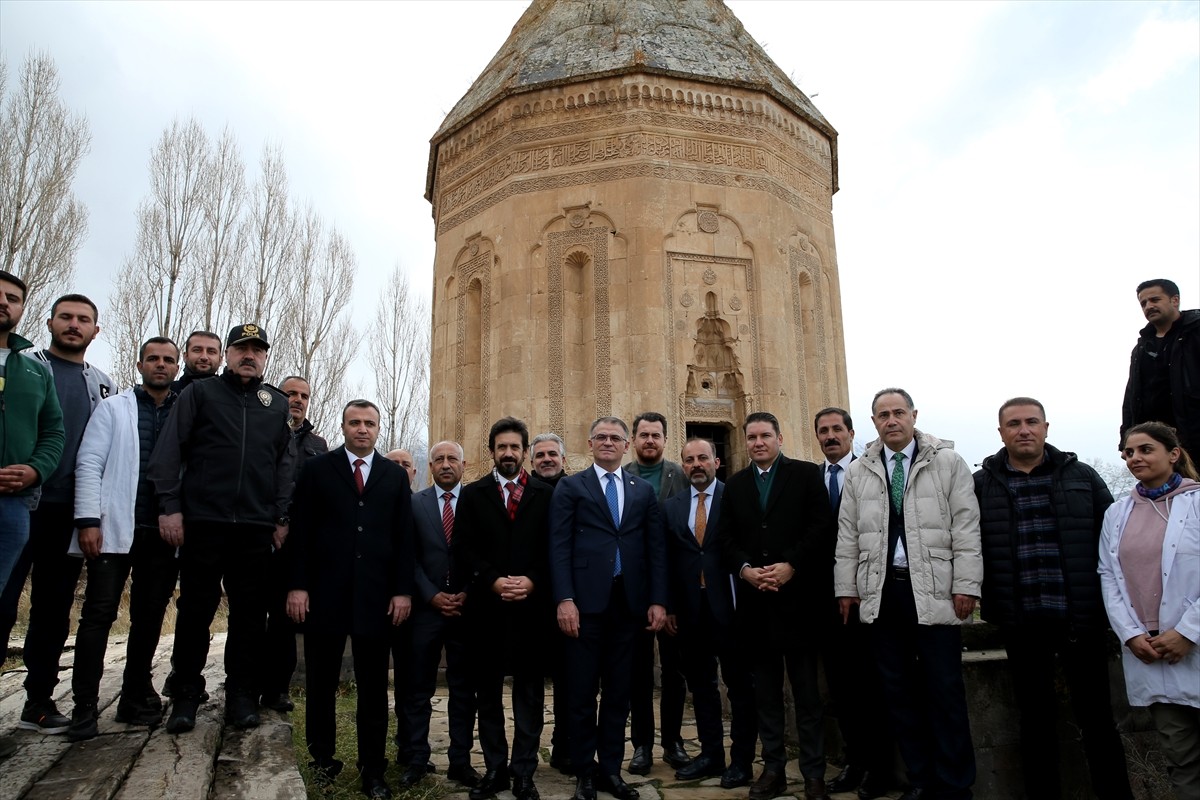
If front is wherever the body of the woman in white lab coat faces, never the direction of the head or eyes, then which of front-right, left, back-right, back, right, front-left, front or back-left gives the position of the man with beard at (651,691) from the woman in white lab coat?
front-right

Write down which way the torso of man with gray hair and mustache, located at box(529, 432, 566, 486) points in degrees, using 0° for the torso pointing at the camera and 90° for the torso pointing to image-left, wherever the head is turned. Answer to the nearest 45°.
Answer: approximately 0°

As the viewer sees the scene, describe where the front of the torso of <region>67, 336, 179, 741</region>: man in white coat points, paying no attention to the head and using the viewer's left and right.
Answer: facing the viewer and to the right of the viewer

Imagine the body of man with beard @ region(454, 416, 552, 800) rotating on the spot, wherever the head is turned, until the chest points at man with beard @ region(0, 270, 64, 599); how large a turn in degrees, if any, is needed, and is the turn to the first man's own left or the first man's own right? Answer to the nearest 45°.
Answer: approximately 90° to the first man's own right

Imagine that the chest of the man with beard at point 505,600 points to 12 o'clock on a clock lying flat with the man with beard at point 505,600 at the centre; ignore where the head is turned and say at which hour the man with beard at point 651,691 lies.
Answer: the man with beard at point 651,691 is roughly at 8 o'clock from the man with beard at point 505,600.
